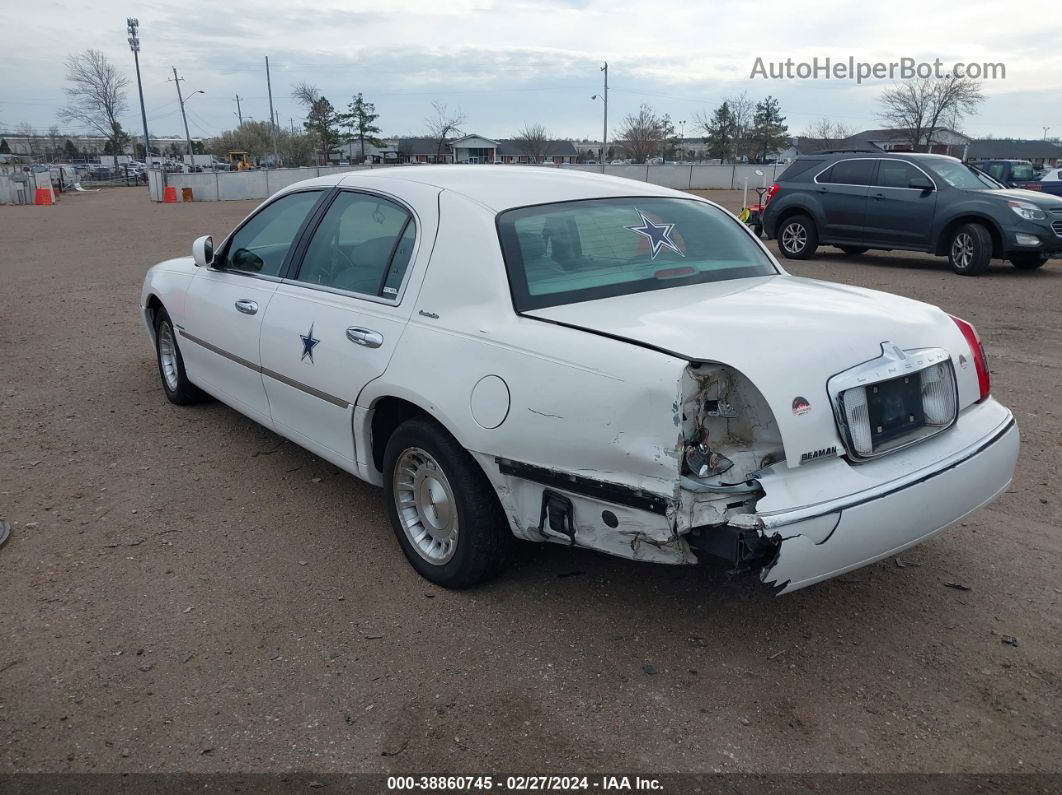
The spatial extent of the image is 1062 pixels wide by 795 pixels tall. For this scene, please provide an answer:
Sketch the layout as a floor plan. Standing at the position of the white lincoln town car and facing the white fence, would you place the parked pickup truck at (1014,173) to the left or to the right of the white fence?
right

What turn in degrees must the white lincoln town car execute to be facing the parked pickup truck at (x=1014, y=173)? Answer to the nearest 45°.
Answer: approximately 90° to its right

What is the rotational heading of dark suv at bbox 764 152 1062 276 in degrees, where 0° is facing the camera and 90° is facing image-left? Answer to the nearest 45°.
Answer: approximately 315°

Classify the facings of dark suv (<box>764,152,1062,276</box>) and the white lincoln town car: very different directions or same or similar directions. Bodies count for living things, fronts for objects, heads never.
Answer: very different directions

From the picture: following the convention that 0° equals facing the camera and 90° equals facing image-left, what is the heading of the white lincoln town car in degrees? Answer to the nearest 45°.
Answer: approximately 135°

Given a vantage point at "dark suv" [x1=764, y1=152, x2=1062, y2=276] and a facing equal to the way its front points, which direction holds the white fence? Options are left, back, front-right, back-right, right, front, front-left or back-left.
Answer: back

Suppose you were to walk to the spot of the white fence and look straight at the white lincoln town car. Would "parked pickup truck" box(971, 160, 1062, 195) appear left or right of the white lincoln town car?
left

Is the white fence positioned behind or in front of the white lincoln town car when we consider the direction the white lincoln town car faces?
in front

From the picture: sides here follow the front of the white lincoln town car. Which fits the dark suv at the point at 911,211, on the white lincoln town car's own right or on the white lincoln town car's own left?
on the white lincoln town car's own right
